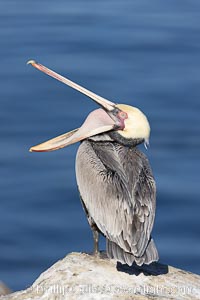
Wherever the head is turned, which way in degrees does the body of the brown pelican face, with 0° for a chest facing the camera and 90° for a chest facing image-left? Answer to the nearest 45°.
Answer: approximately 135°
